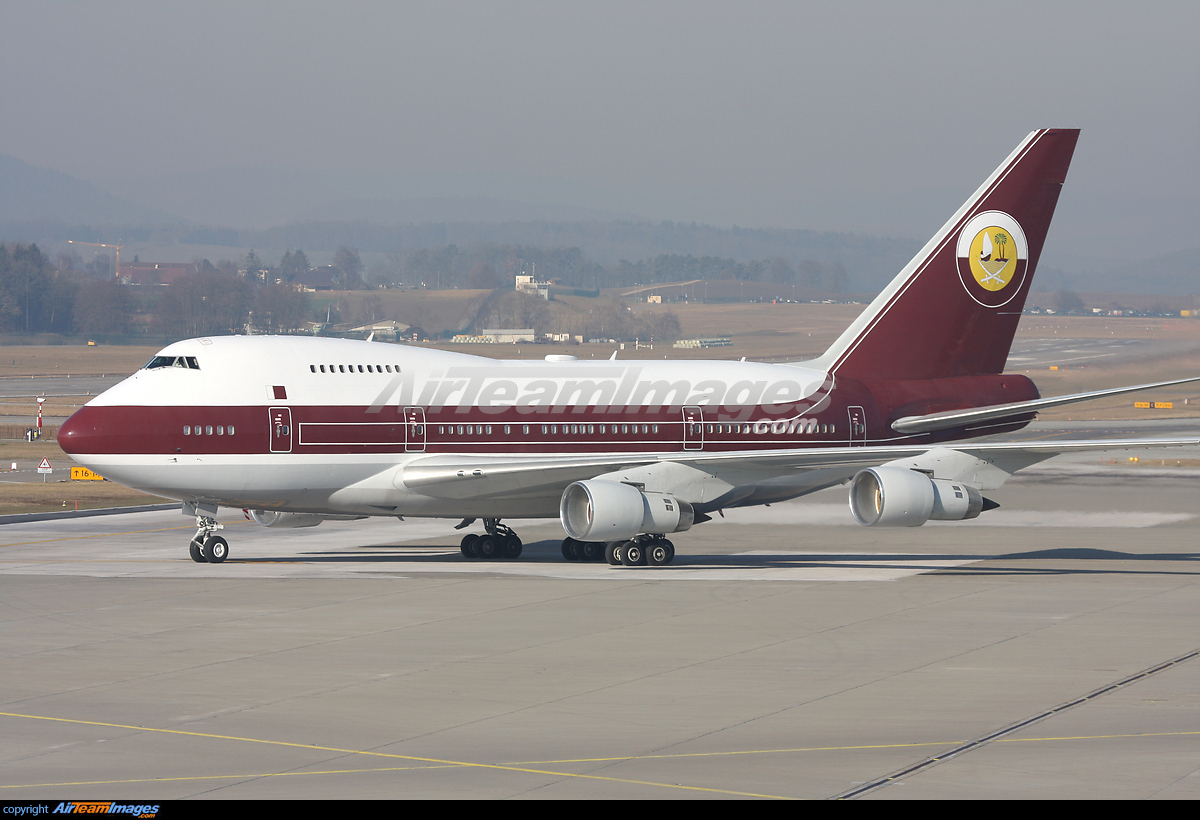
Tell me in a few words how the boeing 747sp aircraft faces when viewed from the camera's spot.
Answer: facing the viewer and to the left of the viewer
